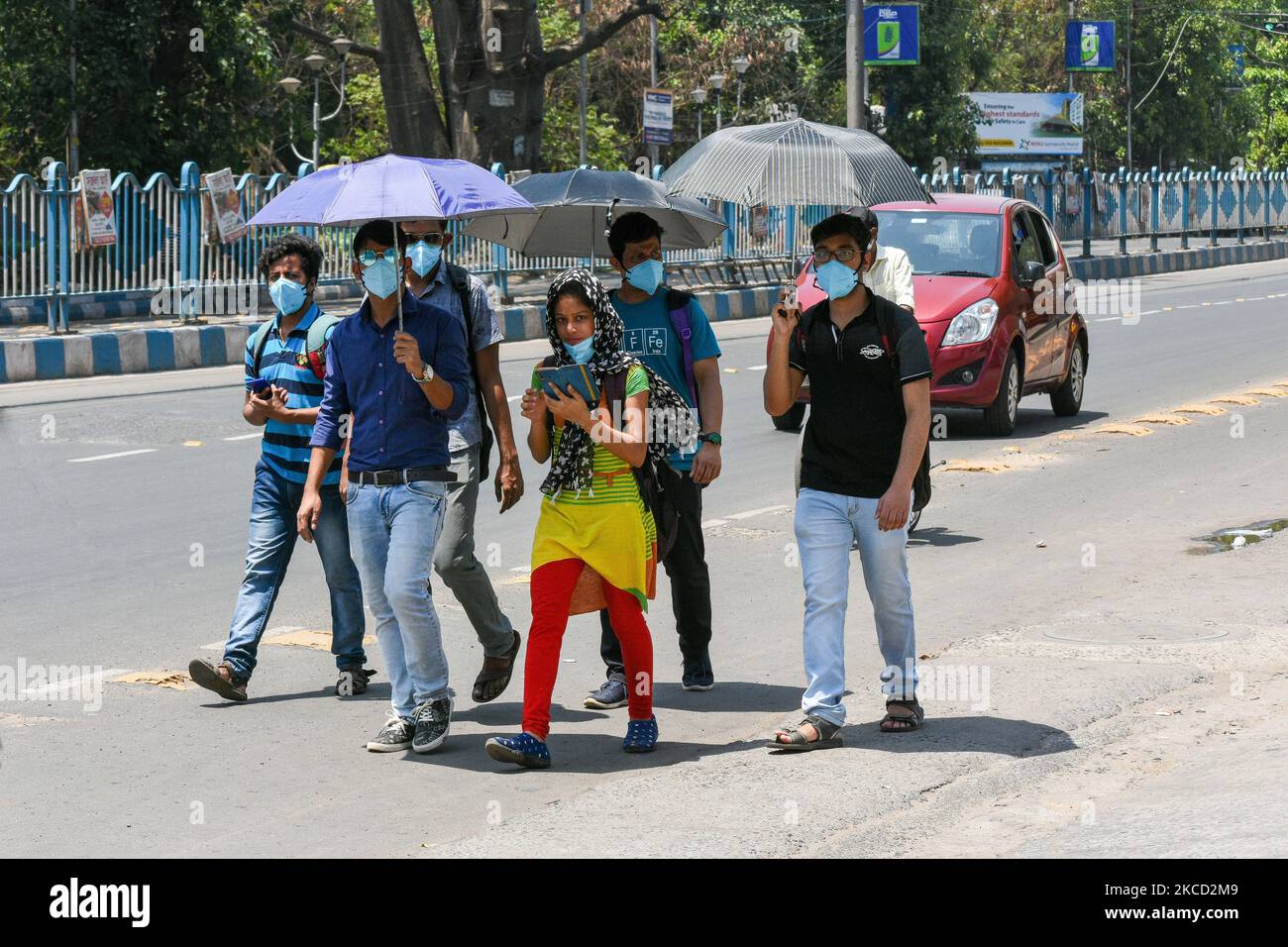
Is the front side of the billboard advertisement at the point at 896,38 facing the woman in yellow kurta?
yes

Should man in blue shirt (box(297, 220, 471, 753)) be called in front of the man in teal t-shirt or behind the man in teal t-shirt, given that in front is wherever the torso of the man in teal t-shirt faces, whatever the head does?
in front

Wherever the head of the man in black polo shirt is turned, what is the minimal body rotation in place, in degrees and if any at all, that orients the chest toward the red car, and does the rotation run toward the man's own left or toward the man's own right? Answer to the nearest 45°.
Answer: approximately 135° to the man's own right

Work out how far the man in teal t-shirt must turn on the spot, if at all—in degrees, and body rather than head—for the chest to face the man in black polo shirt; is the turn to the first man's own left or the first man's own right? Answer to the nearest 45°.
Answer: approximately 90° to the first man's own left

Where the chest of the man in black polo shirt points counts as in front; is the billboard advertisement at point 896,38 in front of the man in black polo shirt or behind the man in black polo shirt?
behind

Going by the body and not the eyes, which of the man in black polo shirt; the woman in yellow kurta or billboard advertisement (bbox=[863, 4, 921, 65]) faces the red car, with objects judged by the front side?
the billboard advertisement

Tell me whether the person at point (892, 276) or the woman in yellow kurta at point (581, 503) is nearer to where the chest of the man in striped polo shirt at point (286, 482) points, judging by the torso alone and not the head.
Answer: the woman in yellow kurta

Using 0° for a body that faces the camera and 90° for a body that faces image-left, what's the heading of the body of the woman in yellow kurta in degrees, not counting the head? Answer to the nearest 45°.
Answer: approximately 45°

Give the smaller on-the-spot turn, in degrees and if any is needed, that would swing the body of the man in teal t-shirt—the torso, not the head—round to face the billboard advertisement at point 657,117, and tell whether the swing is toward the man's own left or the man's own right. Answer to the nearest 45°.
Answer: approximately 135° to the man's own right

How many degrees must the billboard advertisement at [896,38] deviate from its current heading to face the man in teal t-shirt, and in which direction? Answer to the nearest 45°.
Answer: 0° — it already faces them
